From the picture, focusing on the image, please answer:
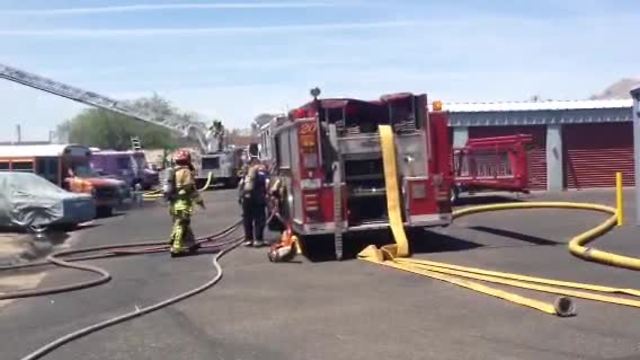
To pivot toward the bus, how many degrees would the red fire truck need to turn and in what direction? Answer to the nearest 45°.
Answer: approximately 45° to its left

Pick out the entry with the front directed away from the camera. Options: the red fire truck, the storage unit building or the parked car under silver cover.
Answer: the red fire truck

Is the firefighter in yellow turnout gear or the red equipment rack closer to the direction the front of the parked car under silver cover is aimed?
the red equipment rack

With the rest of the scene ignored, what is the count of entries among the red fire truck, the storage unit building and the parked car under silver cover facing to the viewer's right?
1

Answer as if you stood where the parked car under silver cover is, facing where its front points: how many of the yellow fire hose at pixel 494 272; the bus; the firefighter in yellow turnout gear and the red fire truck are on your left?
1

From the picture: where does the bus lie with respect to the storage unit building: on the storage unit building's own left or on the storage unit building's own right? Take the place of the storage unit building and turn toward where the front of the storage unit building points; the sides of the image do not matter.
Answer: on the storage unit building's own right

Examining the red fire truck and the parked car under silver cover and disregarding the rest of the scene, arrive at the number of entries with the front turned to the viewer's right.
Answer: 1

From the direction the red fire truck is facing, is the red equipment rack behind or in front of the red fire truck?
in front

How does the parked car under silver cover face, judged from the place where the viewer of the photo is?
facing to the right of the viewer

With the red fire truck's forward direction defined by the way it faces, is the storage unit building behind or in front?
in front

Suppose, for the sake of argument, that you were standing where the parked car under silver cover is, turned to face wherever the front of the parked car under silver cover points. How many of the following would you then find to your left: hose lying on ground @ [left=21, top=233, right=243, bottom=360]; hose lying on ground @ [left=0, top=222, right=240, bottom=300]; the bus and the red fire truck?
1

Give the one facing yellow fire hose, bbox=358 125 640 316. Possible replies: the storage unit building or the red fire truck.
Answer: the storage unit building

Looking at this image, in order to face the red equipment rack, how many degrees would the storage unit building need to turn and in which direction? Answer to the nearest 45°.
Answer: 0° — it already faces it

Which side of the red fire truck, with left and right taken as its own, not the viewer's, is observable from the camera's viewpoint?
back

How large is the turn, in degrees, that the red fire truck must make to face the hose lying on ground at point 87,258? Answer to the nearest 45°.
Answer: approximately 90° to its left
